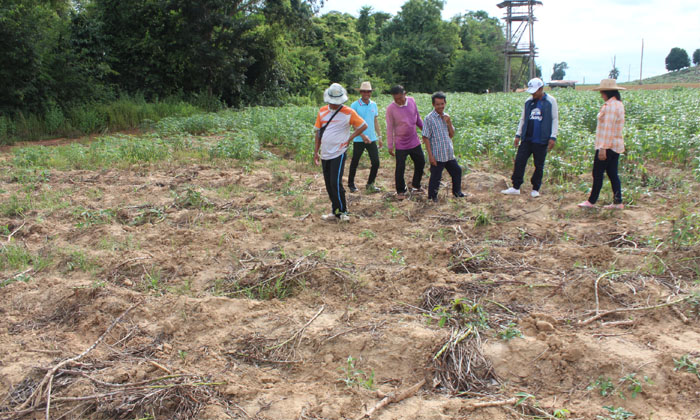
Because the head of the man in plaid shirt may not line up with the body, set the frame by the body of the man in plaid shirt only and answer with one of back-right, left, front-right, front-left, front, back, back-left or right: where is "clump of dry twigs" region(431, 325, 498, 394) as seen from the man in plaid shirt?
front-right

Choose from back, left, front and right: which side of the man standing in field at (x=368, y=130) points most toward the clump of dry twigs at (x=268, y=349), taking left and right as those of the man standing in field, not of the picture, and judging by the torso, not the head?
front

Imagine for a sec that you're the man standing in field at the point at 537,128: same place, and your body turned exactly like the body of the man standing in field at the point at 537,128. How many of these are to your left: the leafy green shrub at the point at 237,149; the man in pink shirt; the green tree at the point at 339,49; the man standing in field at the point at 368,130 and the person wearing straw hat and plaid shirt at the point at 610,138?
1

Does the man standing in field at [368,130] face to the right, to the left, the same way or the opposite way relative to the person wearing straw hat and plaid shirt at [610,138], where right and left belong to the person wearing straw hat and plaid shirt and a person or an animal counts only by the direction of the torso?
to the left

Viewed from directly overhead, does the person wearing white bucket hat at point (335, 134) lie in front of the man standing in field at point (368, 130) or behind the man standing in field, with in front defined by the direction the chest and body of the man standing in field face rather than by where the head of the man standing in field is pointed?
in front

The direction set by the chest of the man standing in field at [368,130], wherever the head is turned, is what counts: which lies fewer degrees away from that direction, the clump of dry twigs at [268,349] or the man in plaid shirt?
the clump of dry twigs

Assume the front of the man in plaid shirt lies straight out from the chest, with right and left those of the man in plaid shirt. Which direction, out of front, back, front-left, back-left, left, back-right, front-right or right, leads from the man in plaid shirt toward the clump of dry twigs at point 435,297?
front-right

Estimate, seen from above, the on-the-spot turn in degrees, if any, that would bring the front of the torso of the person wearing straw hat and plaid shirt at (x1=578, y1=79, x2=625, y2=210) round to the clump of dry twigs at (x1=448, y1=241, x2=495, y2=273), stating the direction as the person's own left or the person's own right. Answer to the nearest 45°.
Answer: approximately 45° to the person's own left

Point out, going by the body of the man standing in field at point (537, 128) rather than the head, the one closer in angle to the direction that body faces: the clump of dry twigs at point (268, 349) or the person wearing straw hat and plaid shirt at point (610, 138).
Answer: the clump of dry twigs

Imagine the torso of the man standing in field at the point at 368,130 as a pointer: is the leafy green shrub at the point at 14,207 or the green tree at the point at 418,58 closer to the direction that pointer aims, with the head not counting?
the leafy green shrub

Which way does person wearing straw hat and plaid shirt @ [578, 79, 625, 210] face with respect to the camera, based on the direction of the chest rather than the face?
to the viewer's left

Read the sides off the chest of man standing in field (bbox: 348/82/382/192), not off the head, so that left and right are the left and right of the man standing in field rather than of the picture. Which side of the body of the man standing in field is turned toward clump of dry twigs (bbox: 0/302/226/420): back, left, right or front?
front

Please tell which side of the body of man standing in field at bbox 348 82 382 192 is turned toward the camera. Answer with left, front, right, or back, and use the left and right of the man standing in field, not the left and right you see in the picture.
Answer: front

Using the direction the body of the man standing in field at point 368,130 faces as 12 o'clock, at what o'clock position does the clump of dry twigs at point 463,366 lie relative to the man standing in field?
The clump of dry twigs is roughly at 12 o'clock from the man standing in field.
